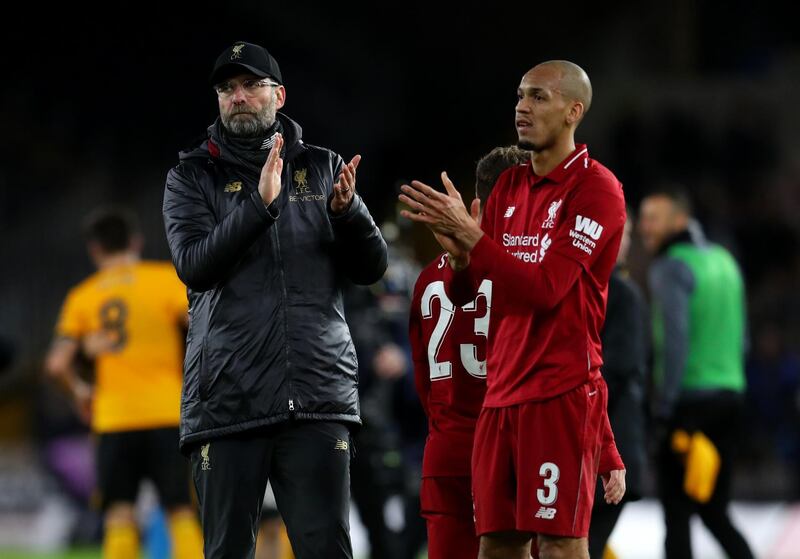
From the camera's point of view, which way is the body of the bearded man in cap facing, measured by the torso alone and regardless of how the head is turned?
toward the camera

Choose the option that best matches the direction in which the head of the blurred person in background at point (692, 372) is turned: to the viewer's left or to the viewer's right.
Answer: to the viewer's left

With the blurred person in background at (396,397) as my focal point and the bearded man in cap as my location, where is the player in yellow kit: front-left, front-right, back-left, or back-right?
front-left

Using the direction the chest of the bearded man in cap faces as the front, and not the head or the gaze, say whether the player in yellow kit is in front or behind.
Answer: behind

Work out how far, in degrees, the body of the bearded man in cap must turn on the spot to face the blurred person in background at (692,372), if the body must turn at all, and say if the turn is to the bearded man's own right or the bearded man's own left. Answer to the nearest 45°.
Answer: approximately 135° to the bearded man's own left

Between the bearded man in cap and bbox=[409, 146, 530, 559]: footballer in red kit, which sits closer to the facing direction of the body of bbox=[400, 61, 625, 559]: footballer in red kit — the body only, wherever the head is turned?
the bearded man in cap

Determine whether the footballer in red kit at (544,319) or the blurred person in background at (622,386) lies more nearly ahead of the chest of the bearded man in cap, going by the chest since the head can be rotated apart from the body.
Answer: the footballer in red kit

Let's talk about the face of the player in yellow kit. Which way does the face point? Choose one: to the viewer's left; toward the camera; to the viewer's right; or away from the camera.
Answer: away from the camera

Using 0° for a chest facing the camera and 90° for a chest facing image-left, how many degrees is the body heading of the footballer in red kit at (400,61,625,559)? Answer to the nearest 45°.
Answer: approximately 45°

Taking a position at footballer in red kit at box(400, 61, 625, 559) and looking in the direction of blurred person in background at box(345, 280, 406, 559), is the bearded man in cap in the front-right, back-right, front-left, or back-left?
front-left

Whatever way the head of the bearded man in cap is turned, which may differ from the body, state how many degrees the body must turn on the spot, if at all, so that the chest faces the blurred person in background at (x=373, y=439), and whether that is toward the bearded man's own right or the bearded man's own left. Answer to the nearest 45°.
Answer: approximately 180°
